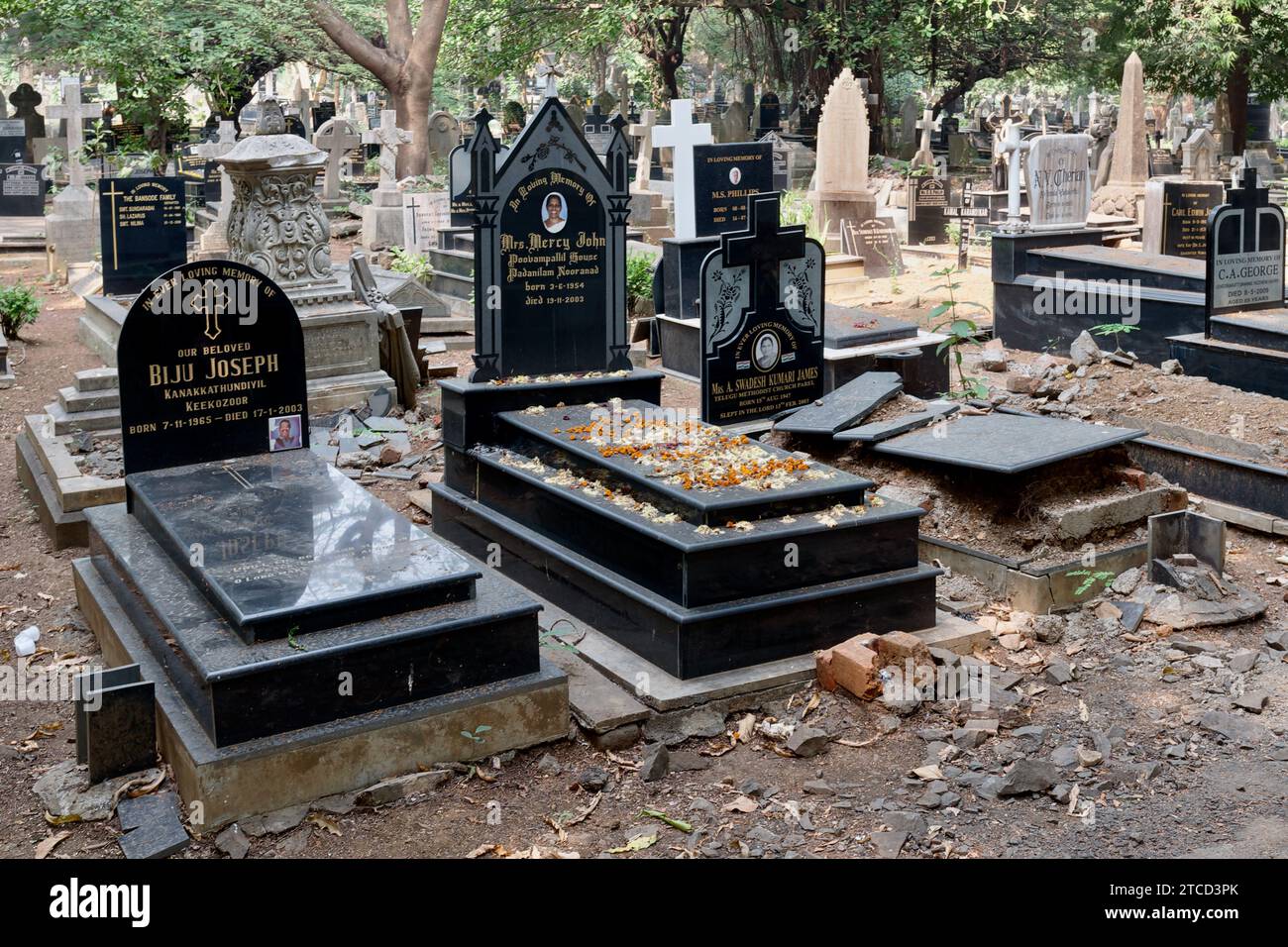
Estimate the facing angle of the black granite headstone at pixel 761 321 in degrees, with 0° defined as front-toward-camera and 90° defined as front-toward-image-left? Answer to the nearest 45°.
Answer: approximately 315°

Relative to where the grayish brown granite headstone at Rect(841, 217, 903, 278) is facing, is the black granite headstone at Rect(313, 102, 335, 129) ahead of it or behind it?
behind

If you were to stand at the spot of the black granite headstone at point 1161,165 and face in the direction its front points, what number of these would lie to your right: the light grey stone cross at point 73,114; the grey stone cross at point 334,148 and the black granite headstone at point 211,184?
3

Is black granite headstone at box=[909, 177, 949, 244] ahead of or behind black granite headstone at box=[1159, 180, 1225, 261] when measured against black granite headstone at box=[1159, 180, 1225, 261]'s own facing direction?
behind

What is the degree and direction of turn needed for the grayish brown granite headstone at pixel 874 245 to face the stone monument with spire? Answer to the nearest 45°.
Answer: approximately 135° to its left

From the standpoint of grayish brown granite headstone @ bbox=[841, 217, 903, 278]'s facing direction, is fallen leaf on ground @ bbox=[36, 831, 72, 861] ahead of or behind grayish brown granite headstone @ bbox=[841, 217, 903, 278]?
ahead

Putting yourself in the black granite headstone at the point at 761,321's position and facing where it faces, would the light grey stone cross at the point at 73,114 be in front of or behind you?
behind

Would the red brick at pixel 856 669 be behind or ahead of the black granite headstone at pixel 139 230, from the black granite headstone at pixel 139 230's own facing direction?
ahead

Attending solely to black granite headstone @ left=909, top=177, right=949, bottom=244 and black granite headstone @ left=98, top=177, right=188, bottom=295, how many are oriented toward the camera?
2
